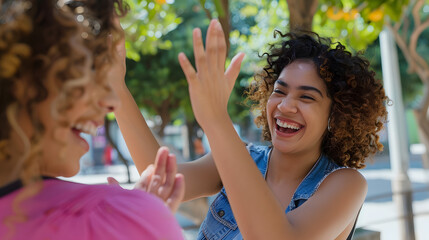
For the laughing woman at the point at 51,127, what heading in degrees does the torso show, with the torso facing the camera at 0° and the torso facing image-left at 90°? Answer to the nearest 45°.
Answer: approximately 225°

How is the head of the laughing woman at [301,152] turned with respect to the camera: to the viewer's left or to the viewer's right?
to the viewer's left

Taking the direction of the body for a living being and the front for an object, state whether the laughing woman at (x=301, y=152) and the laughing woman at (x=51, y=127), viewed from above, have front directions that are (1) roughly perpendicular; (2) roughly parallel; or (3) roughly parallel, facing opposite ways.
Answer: roughly parallel, facing opposite ways

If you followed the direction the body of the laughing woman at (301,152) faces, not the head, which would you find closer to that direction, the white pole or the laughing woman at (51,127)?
the laughing woman

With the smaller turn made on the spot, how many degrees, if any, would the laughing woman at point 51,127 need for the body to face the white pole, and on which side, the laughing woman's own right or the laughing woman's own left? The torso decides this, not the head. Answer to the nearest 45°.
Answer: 0° — they already face it

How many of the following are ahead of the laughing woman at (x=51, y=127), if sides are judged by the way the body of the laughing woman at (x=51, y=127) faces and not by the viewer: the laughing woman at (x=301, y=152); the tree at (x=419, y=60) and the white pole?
3

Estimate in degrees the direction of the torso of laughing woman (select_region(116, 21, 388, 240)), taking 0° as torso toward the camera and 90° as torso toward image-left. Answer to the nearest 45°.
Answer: approximately 45°

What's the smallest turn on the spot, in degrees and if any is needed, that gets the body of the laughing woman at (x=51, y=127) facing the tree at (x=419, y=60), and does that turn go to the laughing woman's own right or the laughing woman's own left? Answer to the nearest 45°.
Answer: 0° — they already face it
